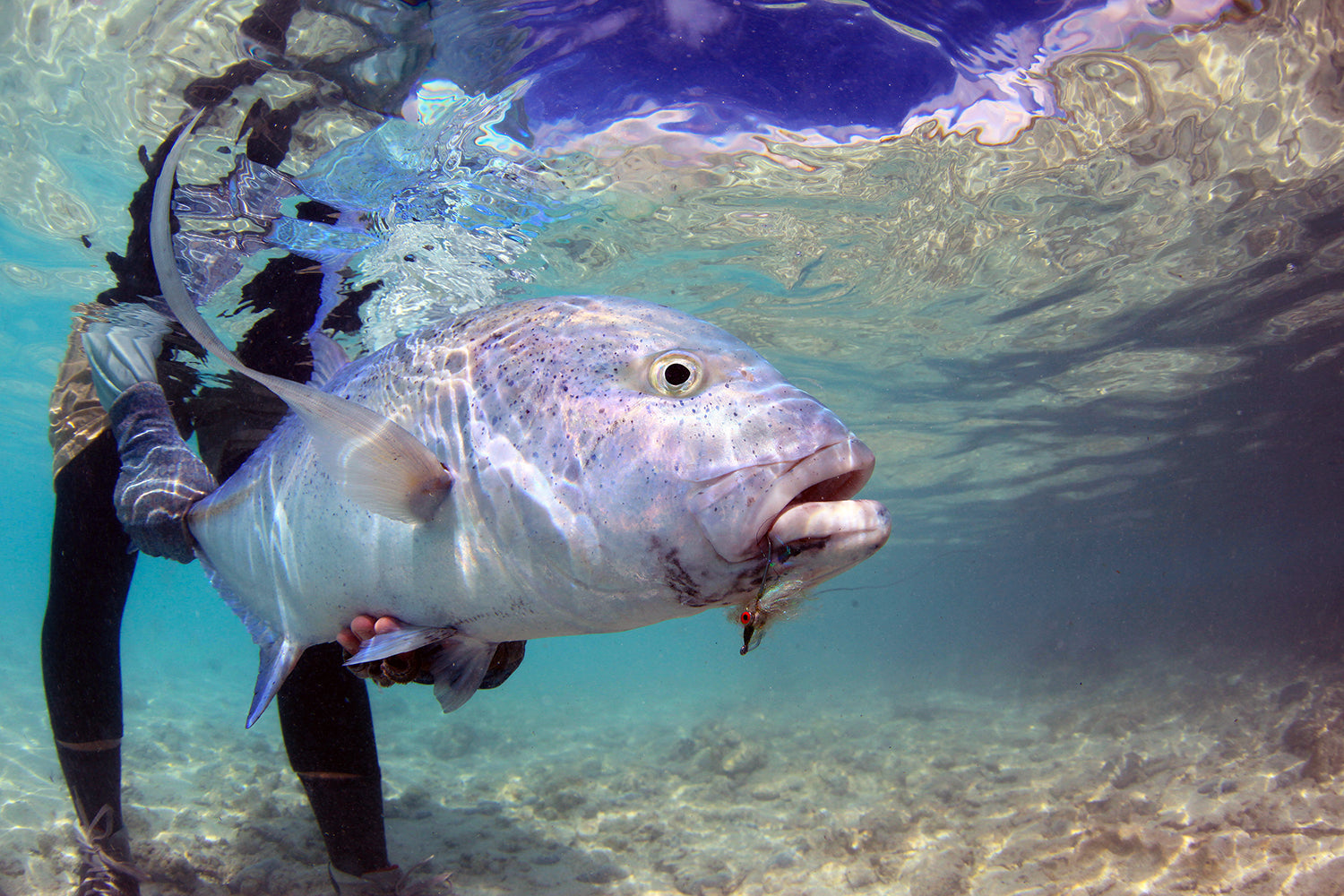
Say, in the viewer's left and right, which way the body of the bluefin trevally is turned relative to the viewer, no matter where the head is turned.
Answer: facing the viewer and to the right of the viewer
